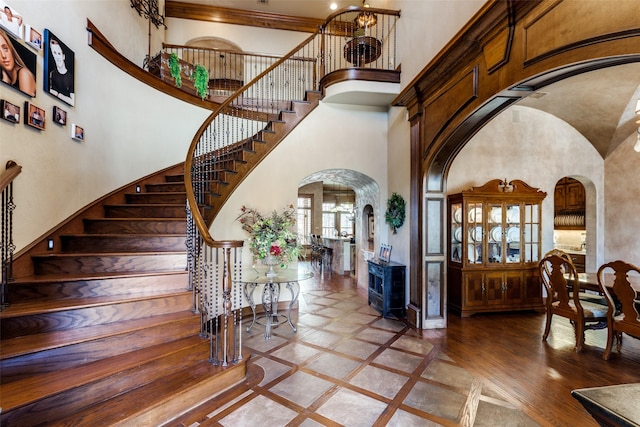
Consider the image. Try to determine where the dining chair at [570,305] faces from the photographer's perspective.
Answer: facing away from the viewer and to the right of the viewer

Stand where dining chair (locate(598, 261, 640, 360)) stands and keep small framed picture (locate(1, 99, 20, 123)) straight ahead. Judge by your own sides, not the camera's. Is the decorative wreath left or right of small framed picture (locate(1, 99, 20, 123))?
right

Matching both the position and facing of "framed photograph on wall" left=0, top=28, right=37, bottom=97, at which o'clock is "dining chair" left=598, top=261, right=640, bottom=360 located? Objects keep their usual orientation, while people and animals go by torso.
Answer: The dining chair is roughly at 12 o'clock from the framed photograph on wall.

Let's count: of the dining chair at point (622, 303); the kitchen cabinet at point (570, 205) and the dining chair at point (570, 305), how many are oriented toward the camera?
1

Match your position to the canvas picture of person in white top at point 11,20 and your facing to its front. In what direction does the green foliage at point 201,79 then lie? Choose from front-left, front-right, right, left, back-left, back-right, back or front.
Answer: left

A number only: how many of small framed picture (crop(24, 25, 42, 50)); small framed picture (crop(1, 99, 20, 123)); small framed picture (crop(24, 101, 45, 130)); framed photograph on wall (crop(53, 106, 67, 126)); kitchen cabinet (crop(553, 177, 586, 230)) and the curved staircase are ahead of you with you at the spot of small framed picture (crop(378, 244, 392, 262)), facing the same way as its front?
5

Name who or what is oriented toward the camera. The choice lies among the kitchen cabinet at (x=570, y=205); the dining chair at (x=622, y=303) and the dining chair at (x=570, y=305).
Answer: the kitchen cabinet

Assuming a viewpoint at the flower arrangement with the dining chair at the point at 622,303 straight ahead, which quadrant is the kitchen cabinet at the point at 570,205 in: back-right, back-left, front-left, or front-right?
front-left

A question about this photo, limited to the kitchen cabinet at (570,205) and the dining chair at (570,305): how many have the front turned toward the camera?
1

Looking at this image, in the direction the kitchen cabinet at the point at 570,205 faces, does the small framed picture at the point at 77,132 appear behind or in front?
in front

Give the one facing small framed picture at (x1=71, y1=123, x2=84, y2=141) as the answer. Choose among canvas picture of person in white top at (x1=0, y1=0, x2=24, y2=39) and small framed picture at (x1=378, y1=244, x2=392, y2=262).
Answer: small framed picture at (x1=378, y1=244, x2=392, y2=262)

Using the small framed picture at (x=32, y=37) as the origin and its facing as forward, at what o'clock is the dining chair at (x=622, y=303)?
The dining chair is roughly at 12 o'clock from the small framed picture.

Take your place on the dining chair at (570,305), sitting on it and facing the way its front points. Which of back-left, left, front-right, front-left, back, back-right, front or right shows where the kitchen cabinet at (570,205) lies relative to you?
front-left

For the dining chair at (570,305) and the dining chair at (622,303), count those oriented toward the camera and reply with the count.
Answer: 0

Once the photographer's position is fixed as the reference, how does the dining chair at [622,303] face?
facing away from the viewer and to the right of the viewer

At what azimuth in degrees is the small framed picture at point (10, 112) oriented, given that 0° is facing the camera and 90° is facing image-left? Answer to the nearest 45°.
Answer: approximately 315°
